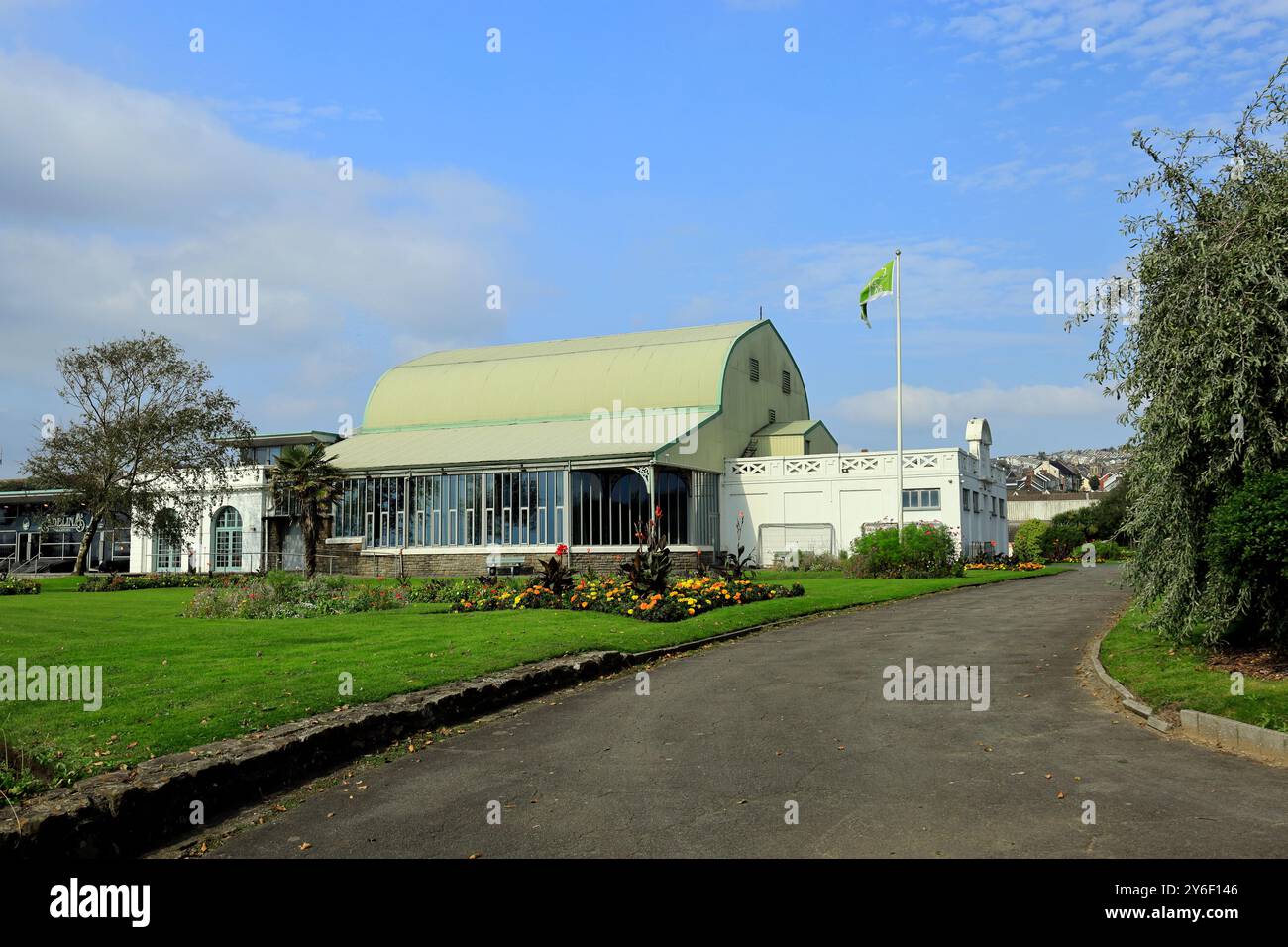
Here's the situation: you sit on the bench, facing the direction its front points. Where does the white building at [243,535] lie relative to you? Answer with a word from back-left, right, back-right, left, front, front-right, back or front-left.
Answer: back-right

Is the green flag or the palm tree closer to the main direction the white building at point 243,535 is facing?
the palm tree

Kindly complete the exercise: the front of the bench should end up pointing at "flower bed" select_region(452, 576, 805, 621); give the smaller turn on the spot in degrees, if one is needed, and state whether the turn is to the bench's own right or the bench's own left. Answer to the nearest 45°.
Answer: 0° — it already faces it

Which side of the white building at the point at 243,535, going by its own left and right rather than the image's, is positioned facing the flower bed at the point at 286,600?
front

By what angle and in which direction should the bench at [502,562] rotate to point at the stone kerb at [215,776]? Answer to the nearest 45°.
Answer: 0° — it already faces it

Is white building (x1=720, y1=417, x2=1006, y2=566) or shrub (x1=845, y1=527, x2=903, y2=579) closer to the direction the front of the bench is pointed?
the shrub

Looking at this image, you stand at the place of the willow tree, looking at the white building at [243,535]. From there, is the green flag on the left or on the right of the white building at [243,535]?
right

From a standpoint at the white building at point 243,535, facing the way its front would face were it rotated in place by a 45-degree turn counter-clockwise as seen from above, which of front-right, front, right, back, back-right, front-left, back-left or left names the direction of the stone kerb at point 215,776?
front-right

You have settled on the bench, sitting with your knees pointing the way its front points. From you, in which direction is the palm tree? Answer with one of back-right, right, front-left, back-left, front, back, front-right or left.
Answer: right

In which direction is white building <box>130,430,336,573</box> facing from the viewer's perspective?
toward the camera

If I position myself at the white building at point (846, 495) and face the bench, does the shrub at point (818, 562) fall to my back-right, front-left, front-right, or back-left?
front-left

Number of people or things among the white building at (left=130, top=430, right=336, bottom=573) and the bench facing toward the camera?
2

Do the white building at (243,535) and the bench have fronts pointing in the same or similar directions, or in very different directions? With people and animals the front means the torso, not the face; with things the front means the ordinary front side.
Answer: same or similar directions

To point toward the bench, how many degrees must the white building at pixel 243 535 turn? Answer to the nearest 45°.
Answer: approximately 45° to its left

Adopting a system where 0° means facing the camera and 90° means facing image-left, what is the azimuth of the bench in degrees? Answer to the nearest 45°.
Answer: approximately 0°

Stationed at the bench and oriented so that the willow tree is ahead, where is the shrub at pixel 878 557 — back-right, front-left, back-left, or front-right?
front-left
